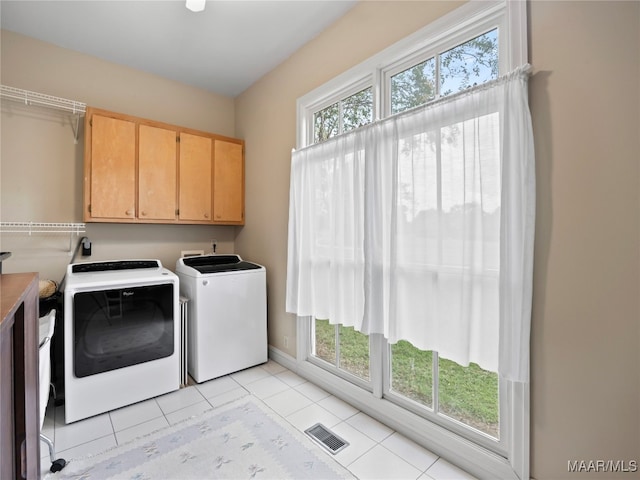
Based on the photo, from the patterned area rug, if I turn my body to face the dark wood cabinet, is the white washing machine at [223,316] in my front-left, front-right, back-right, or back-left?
back-right

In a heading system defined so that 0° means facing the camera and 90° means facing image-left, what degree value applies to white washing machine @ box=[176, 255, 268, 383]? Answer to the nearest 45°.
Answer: approximately 315°
